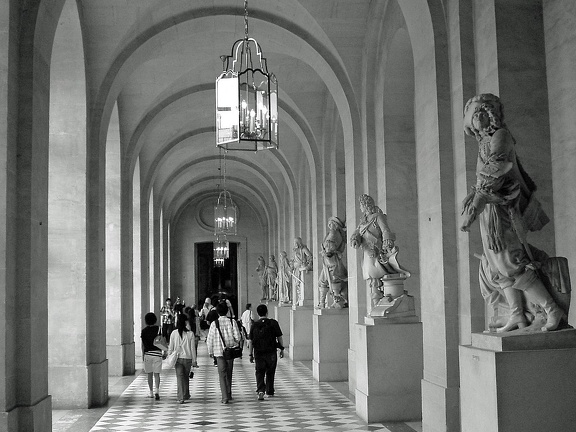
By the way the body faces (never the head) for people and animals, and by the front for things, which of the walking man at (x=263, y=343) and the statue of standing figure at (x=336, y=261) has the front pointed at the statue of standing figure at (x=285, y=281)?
the walking man

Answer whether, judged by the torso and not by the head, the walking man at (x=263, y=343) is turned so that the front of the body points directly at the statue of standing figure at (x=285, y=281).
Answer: yes

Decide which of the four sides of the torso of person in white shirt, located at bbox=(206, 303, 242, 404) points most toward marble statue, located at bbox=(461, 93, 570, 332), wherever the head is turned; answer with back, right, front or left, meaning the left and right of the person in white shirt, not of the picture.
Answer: back

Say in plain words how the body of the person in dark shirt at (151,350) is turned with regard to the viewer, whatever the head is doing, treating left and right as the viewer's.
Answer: facing away from the viewer

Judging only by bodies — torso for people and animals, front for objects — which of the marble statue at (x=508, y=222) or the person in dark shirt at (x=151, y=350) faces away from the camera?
the person in dark shirt

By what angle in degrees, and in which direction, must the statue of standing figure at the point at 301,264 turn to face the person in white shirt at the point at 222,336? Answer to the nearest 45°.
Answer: approximately 45° to its left

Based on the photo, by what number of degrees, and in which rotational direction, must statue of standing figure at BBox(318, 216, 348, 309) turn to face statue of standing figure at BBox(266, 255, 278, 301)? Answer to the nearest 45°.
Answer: approximately 135° to its right

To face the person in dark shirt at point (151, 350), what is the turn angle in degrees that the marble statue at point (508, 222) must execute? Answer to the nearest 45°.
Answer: approximately 90° to its right

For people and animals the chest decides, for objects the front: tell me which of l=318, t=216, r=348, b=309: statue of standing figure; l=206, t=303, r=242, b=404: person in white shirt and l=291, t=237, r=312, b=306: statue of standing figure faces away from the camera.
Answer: the person in white shirt

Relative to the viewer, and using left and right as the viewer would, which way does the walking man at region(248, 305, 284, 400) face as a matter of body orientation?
facing away from the viewer

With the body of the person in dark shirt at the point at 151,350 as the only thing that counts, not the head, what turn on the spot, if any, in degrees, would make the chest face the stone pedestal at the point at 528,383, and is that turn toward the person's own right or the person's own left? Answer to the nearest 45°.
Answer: approximately 180°

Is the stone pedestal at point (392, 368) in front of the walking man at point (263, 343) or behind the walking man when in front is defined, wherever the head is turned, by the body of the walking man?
behind

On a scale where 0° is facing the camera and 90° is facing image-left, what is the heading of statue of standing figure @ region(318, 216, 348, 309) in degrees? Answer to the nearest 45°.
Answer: approximately 45°

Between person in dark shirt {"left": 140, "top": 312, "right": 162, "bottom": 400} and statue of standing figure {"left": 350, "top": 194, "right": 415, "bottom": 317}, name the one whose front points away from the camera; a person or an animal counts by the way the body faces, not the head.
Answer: the person in dark shirt

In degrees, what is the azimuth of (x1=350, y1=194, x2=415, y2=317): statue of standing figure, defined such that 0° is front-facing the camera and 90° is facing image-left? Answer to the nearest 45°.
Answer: approximately 45°
